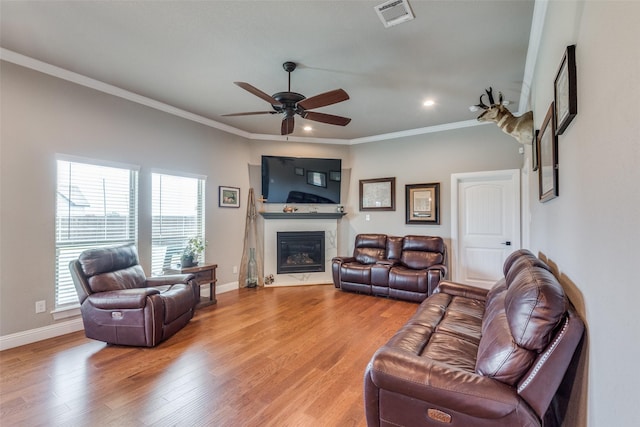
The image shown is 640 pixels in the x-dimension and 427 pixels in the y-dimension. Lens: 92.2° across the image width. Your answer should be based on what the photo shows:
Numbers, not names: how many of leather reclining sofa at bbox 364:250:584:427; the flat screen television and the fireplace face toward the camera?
2

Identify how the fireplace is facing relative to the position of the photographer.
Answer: facing the viewer

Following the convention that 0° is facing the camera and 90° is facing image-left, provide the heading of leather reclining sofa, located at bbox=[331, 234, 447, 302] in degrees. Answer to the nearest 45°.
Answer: approximately 45°

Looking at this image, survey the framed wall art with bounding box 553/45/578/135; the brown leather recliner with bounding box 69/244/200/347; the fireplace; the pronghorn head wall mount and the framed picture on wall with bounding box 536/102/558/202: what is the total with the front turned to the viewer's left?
3

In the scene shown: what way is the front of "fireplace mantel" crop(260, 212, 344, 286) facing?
toward the camera

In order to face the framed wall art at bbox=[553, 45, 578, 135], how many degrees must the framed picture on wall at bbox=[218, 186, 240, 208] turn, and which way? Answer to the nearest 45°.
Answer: approximately 45° to its right

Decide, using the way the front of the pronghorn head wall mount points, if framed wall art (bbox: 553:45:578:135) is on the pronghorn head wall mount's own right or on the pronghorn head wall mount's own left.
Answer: on the pronghorn head wall mount's own left

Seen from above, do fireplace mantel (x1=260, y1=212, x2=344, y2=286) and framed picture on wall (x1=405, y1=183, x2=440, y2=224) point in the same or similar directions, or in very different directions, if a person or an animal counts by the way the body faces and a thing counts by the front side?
same or similar directions

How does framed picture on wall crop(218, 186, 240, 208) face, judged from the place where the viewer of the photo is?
facing the viewer and to the right of the viewer

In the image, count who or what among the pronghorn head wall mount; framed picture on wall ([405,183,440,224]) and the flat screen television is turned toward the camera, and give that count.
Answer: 2

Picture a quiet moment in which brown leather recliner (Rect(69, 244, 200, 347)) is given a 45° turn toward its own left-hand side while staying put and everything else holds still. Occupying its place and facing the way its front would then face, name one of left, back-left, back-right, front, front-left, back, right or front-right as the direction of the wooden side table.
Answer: front-left

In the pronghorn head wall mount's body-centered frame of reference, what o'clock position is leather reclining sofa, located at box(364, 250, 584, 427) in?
The leather reclining sofa is roughly at 9 o'clock from the pronghorn head wall mount.

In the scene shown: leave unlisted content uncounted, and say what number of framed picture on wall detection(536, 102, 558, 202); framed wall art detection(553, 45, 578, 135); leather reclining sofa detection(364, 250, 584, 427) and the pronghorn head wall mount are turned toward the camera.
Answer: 0

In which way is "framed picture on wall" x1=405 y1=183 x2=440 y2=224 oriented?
toward the camera

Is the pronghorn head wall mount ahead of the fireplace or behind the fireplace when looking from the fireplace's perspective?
ahead

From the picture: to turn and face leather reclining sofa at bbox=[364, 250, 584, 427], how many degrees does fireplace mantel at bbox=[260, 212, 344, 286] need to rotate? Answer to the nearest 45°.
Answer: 0° — it already faces it

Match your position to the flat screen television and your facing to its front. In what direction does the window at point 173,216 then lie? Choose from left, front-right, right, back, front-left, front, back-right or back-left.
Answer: front-right

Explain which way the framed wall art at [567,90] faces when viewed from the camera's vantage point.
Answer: facing to the left of the viewer

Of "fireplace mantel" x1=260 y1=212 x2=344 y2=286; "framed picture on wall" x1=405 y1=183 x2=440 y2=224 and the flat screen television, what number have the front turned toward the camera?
3

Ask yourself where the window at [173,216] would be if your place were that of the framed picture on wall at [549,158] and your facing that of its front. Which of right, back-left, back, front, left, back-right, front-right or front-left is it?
front
